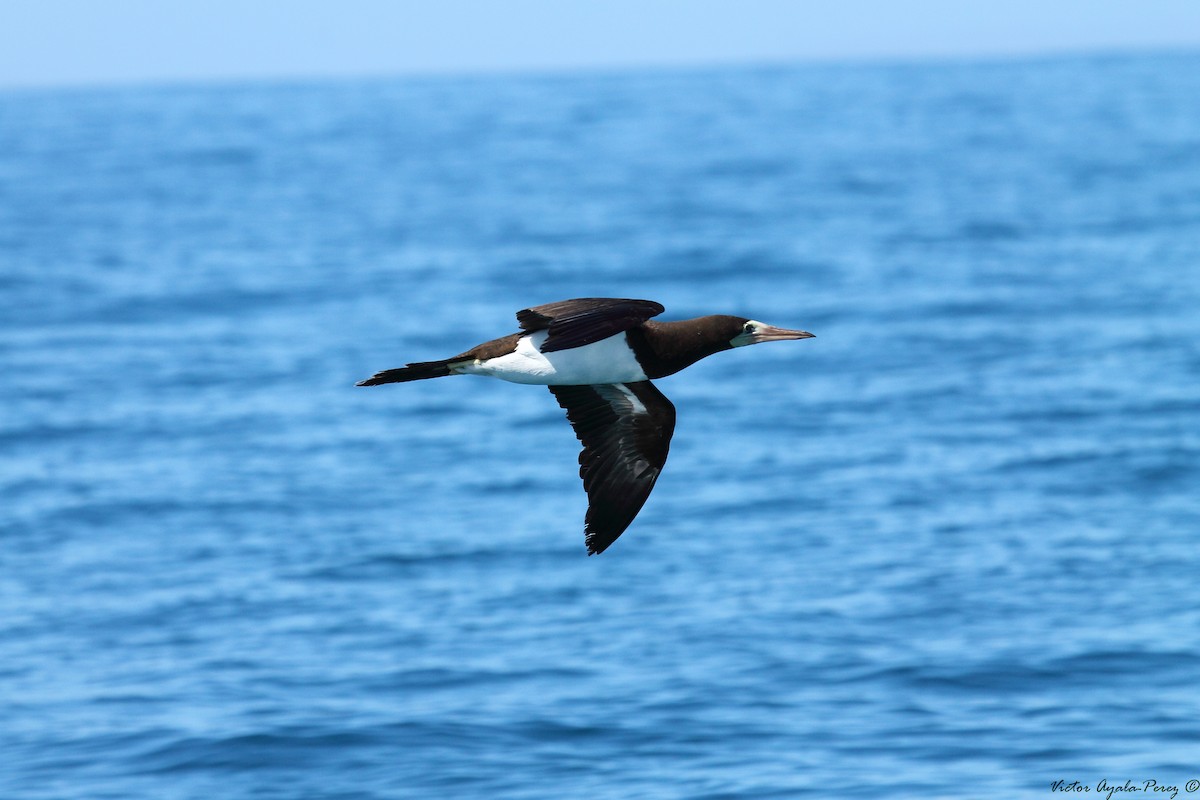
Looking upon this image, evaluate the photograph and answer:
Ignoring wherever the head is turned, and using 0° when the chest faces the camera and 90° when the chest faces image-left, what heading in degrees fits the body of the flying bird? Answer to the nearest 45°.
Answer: approximately 270°
